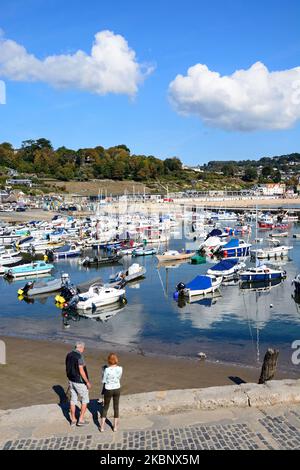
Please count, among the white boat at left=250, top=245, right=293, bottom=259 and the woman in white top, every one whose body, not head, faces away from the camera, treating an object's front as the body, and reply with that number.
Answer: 1

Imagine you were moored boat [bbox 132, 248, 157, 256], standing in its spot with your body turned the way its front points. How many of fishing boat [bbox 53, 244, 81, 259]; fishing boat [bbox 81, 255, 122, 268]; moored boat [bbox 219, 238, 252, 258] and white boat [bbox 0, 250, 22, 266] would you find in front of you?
1

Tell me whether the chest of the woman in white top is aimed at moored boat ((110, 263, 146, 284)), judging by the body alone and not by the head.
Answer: yes

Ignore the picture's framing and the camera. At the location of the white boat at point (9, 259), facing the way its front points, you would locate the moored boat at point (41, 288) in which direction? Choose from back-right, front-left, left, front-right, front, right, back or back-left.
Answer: right

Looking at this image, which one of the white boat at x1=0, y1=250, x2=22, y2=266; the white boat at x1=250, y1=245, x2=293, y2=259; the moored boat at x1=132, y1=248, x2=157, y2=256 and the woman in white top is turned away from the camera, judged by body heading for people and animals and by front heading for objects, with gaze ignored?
the woman in white top

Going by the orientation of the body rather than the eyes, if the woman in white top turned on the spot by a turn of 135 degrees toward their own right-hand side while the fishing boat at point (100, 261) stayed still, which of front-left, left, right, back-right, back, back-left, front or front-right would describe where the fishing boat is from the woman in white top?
back-left

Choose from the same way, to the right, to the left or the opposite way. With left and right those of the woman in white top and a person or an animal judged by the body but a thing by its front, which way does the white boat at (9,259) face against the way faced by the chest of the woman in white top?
to the right

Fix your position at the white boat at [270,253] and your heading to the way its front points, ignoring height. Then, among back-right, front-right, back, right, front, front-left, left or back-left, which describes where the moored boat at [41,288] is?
back-right

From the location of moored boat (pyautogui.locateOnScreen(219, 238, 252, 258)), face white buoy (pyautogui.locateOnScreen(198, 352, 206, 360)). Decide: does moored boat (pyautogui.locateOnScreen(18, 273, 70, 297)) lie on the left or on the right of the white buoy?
right

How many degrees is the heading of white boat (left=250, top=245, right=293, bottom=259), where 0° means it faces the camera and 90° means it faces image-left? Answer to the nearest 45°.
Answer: approximately 270°

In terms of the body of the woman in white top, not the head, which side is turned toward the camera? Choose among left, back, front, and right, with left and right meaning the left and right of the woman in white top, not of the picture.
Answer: back

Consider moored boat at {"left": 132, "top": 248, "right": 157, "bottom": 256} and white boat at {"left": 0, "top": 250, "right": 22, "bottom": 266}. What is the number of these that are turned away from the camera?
0

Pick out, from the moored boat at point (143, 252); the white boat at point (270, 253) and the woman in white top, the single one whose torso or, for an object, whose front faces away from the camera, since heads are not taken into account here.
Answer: the woman in white top

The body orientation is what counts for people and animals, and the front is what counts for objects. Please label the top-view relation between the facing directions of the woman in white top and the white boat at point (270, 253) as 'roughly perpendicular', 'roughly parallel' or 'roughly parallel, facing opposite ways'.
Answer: roughly perpendicular

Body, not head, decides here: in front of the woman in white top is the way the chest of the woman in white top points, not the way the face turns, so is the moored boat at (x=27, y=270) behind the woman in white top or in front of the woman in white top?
in front

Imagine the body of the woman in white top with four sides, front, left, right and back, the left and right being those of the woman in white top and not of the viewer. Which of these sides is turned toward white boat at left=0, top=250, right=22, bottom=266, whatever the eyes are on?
front
